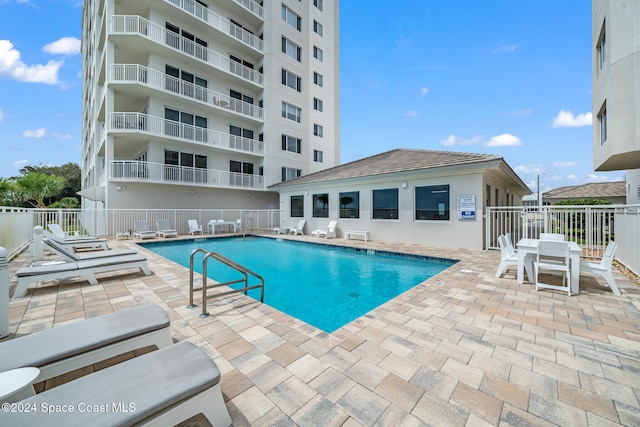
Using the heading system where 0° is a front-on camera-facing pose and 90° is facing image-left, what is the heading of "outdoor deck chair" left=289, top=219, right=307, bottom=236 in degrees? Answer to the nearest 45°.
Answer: approximately 45°

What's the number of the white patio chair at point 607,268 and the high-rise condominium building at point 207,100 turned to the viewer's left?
1

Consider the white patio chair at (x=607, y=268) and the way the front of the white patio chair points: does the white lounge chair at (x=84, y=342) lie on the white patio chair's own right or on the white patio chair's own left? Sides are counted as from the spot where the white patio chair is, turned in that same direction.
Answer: on the white patio chair's own left

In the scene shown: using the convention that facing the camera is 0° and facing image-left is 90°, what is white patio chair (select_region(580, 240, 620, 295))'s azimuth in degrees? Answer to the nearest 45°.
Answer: approximately 90°

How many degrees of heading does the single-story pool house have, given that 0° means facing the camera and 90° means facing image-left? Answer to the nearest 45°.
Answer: approximately 45°

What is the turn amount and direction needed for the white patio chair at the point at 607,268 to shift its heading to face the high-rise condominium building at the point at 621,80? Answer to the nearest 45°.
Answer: approximately 90° to its right

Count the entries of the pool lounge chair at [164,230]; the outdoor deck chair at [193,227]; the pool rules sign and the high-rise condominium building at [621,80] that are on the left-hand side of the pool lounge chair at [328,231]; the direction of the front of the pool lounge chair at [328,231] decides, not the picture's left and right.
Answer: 2

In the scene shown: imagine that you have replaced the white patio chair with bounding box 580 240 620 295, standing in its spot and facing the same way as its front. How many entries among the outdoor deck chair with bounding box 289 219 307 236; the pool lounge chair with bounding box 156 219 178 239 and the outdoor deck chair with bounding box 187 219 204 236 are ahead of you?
3
